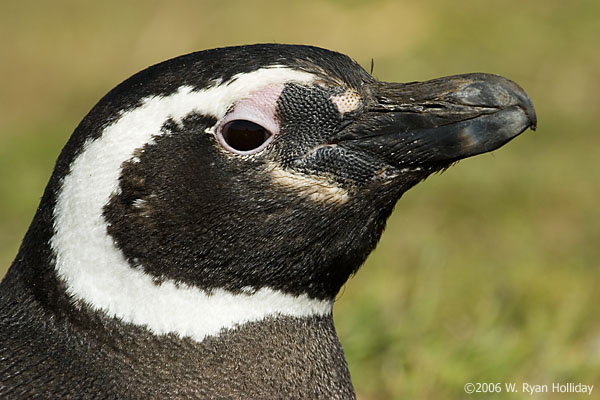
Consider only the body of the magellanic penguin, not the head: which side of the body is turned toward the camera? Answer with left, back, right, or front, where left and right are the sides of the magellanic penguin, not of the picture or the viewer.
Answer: right
